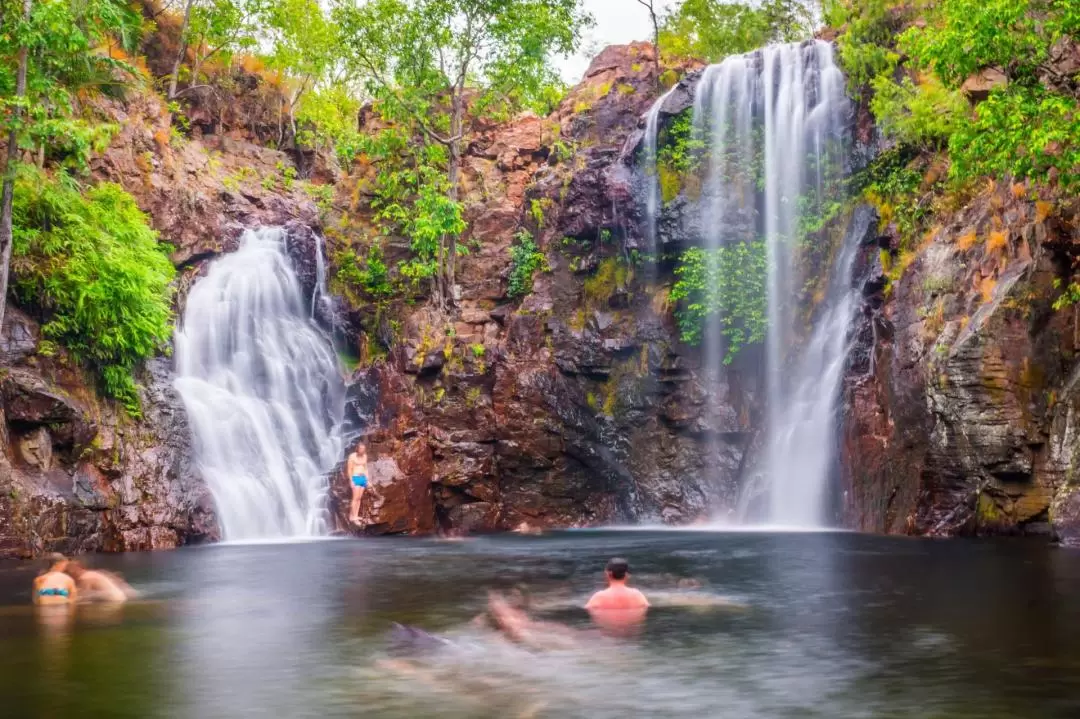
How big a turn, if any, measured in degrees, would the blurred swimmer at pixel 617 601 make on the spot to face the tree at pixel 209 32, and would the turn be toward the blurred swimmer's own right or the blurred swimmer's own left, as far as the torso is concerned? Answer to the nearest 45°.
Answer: approximately 45° to the blurred swimmer's own left

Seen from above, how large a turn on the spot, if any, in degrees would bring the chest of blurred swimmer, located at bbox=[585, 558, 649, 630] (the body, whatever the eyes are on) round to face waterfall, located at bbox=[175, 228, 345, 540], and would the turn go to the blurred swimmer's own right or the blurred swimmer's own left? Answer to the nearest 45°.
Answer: approximately 45° to the blurred swimmer's own left

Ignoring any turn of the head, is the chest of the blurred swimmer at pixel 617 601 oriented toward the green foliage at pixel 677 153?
yes

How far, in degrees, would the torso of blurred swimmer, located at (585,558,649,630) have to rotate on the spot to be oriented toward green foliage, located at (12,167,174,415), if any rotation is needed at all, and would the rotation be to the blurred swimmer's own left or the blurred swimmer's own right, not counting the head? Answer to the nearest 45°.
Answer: approximately 45° to the blurred swimmer's own left

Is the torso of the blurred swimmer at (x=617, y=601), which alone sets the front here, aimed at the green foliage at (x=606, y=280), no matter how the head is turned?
yes

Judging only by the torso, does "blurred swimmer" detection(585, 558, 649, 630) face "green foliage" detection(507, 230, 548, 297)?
yes

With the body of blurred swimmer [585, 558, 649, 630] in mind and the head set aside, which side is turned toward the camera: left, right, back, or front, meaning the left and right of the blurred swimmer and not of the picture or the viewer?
back

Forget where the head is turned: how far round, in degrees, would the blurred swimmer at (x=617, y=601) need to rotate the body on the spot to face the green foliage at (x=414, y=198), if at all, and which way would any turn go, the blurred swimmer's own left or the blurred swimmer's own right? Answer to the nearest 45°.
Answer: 0° — they already face it

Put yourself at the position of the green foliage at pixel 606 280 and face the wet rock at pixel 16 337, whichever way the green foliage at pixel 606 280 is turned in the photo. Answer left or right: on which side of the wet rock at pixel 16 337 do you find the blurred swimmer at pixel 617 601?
left
